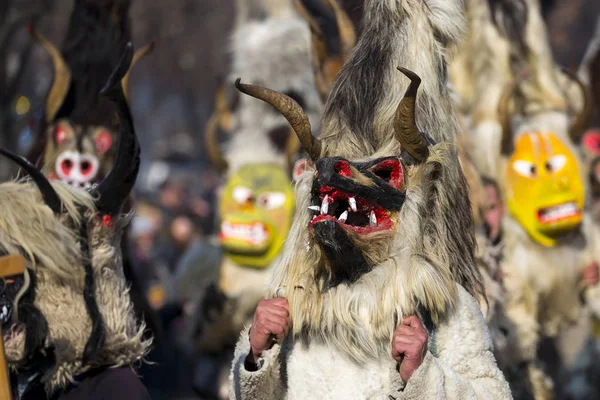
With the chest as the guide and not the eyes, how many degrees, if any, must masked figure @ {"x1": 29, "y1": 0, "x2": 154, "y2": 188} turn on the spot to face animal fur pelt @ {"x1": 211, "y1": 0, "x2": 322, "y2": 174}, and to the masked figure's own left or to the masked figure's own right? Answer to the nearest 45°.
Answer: approximately 135° to the masked figure's own left

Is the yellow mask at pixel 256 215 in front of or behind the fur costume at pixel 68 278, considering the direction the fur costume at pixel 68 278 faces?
behind

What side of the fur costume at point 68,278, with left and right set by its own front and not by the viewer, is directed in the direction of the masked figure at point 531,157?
back

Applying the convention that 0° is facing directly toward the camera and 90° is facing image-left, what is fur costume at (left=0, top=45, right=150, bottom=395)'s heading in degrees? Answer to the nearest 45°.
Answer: approximately 45°

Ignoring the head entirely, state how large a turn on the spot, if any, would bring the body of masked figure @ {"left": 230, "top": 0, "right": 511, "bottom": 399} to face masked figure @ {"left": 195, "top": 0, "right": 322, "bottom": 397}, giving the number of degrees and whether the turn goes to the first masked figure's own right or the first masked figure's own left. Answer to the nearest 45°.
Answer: approximately 135° to the first masked figure's own right

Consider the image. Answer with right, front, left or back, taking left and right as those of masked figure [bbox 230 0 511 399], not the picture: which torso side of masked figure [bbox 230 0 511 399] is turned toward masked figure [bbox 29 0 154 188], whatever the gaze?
right

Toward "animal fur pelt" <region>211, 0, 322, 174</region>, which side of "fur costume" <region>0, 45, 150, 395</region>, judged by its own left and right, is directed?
back
